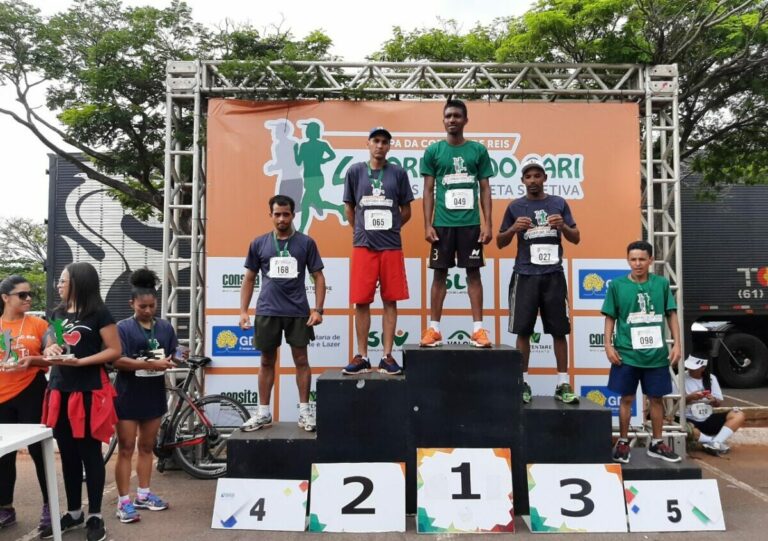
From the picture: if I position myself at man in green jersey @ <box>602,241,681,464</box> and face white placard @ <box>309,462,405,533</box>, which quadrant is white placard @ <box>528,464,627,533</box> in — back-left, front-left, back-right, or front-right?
front-left

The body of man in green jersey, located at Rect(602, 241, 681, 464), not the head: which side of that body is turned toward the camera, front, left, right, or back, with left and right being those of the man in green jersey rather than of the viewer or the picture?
front

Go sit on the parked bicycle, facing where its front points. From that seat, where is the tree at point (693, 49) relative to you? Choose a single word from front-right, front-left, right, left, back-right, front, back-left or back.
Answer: back

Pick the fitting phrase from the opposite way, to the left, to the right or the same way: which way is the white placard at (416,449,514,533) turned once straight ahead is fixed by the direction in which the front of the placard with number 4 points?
the same way

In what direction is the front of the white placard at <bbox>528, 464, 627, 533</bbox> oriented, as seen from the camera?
facing the viewer

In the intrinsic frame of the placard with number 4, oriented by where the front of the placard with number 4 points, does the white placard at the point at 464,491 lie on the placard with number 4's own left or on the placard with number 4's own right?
on the placard with number 4's own left

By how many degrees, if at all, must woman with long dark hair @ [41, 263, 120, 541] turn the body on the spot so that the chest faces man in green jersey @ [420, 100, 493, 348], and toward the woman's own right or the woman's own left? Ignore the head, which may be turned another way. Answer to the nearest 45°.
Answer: approximately 135° to the woman's own left

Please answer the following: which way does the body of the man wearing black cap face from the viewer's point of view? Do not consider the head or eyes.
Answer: toward the camera

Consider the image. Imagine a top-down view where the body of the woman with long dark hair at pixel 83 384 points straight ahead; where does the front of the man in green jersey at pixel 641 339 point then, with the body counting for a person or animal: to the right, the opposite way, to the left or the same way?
the same way

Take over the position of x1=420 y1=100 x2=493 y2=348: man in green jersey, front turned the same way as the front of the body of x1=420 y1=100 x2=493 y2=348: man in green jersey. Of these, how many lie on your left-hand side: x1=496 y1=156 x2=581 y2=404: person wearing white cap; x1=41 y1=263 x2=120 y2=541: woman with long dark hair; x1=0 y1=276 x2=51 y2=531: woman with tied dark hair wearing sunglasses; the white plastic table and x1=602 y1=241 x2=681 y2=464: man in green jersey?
2

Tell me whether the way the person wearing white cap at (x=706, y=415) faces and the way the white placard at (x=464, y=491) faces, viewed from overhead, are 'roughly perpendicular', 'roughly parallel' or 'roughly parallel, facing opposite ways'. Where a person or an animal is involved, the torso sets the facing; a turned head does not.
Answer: roughly parallel

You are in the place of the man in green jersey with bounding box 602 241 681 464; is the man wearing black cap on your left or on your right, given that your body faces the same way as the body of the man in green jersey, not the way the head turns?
on your right

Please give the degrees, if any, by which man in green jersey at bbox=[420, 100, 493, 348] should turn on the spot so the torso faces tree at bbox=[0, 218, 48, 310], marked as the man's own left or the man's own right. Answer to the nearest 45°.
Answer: approximately 135° to the man's own right
